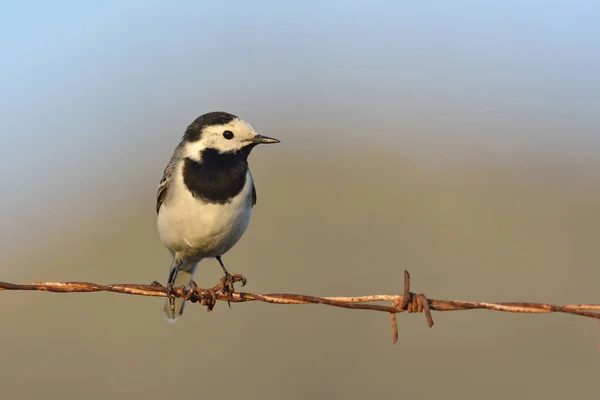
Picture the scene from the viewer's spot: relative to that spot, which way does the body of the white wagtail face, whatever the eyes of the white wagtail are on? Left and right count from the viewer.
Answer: facing the viewer and to the right of the viewer
